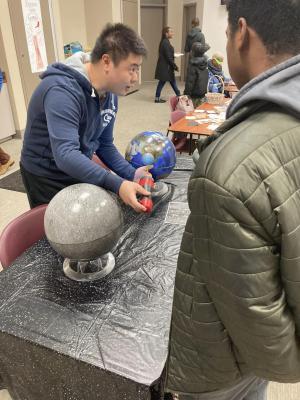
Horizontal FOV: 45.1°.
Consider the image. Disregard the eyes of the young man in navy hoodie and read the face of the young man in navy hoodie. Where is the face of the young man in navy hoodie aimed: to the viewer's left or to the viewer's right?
to the viewer's right

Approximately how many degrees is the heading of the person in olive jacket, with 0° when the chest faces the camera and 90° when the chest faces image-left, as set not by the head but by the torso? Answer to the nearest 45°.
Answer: approximately 135°

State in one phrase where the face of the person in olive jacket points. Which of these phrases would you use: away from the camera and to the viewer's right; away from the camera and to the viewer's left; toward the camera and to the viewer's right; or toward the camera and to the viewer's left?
away from the camera and to the viewer's left
